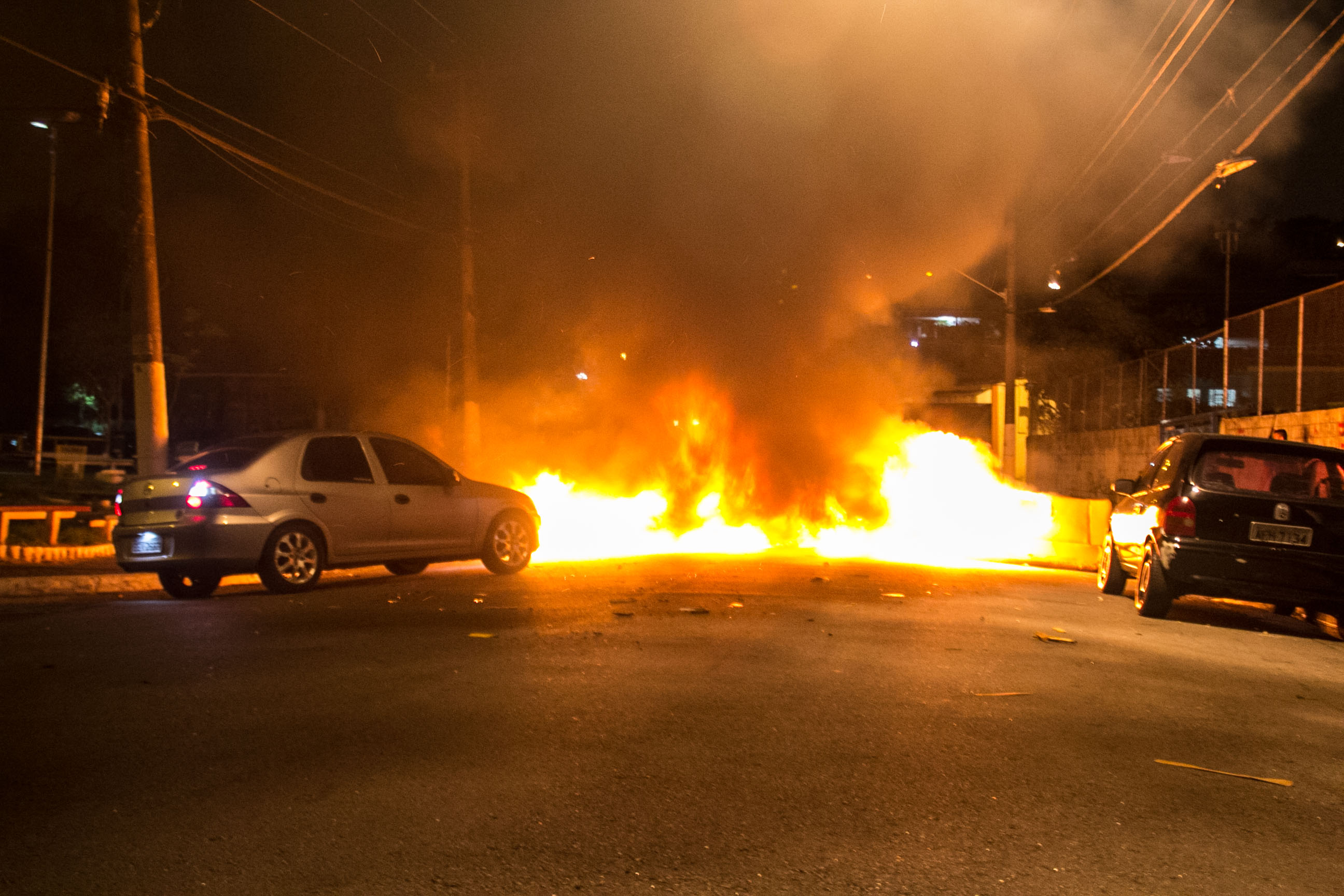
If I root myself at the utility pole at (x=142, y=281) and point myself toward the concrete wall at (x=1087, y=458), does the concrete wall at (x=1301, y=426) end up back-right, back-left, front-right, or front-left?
front-right

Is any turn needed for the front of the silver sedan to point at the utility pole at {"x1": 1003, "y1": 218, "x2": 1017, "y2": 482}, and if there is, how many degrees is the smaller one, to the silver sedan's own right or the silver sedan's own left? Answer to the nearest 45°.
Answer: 0° — it already faces it

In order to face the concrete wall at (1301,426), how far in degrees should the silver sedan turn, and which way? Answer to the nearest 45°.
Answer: approximately 45° to its right

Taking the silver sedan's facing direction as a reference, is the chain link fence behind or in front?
in front

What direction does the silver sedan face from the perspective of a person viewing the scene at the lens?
facing away from the viewer and to the right of the viewer

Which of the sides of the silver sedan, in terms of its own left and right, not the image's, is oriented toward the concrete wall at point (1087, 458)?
front

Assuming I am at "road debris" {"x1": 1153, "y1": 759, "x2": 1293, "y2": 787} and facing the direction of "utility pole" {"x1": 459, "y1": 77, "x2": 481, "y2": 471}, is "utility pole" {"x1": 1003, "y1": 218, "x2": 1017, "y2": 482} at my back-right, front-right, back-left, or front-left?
front-right

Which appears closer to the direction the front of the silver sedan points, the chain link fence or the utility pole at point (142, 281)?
the chain link fence

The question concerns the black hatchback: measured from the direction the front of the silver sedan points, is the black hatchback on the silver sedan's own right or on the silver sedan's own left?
on the silver sedan's own right

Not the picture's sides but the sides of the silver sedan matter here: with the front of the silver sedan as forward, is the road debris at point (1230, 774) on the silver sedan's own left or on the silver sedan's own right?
on the silver sedan's own right

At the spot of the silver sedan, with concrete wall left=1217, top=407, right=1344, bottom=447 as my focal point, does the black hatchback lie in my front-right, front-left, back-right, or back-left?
front-right
